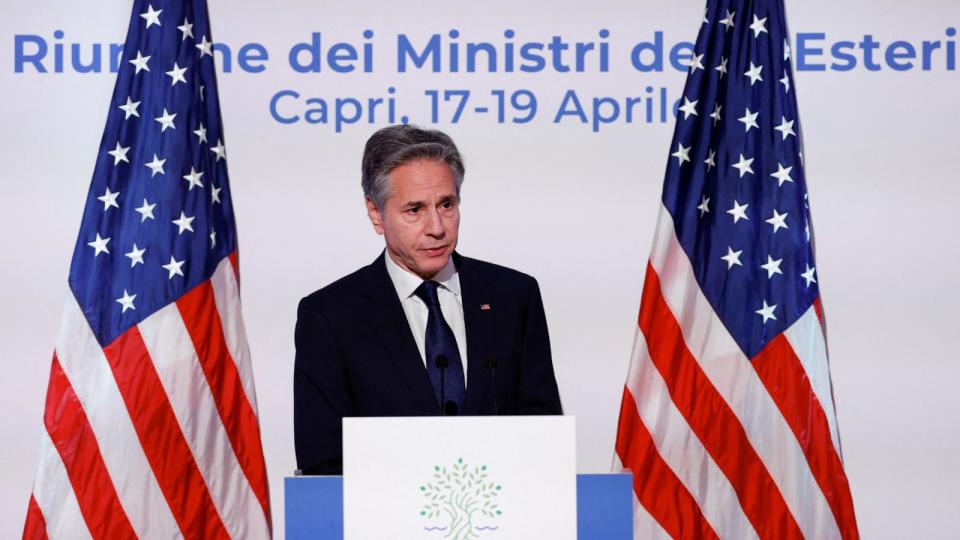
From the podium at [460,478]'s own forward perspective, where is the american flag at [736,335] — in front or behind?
behind

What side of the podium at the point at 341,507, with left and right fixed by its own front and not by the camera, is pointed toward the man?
back

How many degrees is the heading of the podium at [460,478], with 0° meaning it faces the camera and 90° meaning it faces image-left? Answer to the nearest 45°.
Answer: approximately 0°

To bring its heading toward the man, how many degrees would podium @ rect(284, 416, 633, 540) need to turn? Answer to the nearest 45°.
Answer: approximately 180°

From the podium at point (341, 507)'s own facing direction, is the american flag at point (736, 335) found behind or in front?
behind
